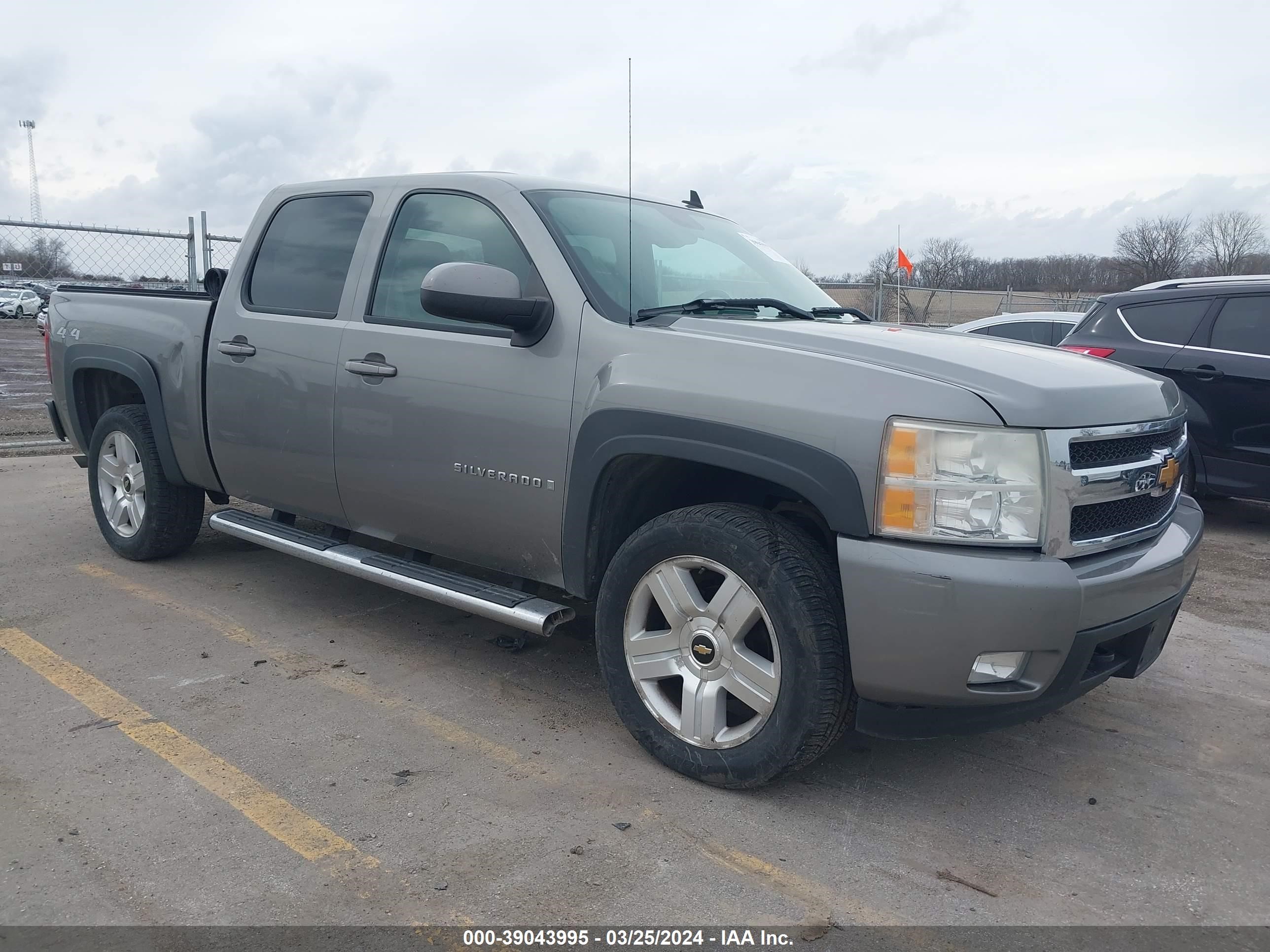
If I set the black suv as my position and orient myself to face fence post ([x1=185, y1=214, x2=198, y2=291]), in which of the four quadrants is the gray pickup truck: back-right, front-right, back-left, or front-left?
front-left

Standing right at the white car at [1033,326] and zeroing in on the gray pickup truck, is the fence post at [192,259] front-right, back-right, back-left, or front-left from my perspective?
front-right

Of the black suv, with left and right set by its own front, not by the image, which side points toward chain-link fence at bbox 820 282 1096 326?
left

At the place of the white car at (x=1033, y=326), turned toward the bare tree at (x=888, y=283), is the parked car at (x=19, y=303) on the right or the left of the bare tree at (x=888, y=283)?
left

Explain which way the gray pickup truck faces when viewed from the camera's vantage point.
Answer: facing the viewer and to the right of the viewer

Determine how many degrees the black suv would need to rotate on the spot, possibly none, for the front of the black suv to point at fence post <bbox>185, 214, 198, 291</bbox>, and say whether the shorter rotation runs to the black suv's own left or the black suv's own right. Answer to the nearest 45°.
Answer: approximately 180°

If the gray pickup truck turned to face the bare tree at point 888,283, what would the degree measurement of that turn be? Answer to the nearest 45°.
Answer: approximately 135° to its left

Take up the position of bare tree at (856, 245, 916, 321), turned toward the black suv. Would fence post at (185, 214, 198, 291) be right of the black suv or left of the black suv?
right

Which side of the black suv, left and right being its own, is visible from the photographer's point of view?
right

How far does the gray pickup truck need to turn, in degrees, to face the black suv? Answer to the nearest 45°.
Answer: approximately 90° to its left

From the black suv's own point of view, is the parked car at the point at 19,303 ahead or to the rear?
to the rear

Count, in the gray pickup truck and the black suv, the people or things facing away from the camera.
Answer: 0

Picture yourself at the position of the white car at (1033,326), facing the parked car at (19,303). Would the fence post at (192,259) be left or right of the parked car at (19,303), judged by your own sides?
left

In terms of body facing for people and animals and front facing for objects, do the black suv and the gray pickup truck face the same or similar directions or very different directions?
same or similar directions
